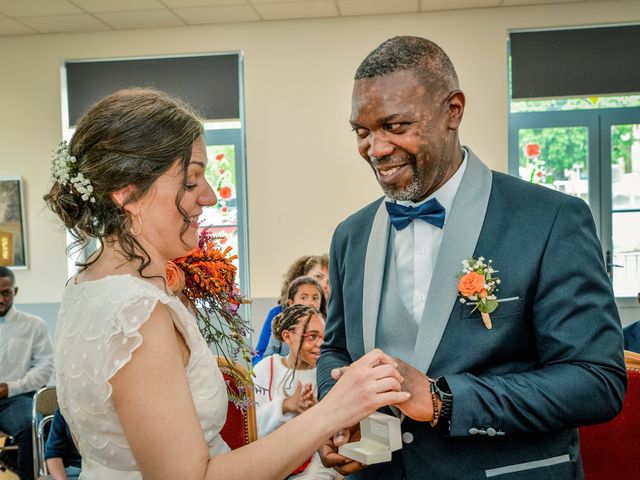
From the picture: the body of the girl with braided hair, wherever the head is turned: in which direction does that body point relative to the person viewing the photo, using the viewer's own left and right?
facing the viewer and to the right of the viewer

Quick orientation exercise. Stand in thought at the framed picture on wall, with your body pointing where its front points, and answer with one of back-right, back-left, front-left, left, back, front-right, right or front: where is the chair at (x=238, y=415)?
front

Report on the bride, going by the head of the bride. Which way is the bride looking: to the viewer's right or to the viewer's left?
to the viewer's right

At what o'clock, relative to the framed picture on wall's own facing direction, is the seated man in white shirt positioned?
The seated man in white shirt is roughly at 12 o'clock from the framed picture on wall.

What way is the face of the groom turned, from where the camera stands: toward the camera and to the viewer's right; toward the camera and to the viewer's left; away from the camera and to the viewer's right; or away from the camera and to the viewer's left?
toward the camera and to the viewer's left

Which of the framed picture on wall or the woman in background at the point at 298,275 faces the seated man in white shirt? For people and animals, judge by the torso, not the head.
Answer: the framed picture on wall

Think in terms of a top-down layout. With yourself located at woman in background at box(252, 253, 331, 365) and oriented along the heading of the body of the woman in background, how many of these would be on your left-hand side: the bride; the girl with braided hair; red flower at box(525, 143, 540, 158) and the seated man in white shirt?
1

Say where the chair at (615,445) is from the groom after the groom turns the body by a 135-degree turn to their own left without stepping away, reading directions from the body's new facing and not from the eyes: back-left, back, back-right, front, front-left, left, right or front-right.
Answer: front-left

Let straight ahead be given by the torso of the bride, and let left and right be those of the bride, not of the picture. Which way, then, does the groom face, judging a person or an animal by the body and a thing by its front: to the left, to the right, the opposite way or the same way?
the opposite way

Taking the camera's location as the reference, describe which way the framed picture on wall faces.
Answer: facing the viewer

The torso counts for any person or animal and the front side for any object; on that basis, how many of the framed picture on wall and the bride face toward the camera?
1

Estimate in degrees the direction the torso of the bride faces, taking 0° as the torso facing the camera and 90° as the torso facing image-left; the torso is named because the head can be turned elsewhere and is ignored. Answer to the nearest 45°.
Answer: approximately 270°

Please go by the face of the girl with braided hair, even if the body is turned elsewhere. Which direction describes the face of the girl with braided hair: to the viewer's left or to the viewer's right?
to the viewer's right

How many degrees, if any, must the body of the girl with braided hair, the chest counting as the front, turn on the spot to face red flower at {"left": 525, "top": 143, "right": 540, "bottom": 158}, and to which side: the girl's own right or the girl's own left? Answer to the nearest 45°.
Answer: approximately 90° to the girl's own left

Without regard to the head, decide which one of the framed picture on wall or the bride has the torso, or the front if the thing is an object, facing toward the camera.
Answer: the framed picture on wall

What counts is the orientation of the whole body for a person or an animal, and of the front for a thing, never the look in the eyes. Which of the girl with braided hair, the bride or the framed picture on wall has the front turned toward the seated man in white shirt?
the framed picture on wall

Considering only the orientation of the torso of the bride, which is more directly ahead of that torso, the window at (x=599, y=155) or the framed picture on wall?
the window

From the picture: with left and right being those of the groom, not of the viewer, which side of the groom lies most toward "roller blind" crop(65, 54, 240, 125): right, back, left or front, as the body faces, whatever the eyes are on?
right

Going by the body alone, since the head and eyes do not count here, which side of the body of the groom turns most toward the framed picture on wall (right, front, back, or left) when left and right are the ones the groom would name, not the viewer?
right
